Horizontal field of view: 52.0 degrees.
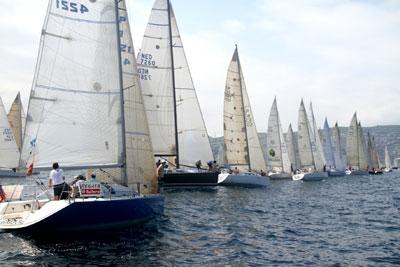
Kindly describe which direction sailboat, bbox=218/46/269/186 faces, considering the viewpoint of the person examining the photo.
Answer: facing away from the viewer and to the right of the viewer

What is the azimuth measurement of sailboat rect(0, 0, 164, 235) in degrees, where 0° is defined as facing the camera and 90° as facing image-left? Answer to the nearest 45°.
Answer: approximately 225°

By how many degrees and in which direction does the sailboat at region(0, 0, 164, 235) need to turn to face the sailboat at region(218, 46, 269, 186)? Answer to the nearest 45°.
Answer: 0° — it already faces it
